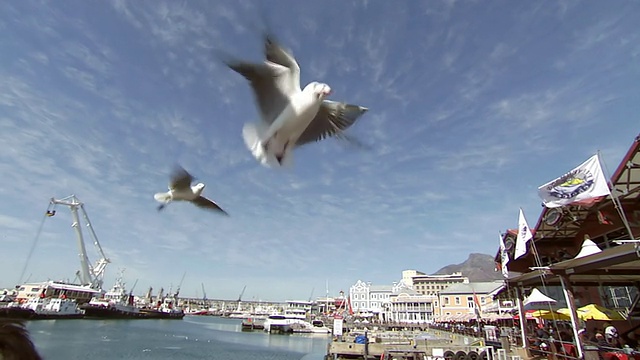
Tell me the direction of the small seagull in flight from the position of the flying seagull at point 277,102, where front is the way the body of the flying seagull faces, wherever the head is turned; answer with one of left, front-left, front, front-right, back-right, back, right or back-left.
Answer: back

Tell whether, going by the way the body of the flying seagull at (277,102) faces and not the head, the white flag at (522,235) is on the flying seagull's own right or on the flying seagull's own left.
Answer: on the flying seagull's own left

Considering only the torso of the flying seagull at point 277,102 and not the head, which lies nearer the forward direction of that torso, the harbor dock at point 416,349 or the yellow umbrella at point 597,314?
the yellow umbrella

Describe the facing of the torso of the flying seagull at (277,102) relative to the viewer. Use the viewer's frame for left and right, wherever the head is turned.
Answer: facing the viewer and to the right of the viewer

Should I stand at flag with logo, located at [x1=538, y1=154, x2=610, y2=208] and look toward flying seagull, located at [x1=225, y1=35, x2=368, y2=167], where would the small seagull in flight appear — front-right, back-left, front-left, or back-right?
front-right

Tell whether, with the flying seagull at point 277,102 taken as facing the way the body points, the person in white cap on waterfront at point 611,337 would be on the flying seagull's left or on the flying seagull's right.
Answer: on the flying seagull's left

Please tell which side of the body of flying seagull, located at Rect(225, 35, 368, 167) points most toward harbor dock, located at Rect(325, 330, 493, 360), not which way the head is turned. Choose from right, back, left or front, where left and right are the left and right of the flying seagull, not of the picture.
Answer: left

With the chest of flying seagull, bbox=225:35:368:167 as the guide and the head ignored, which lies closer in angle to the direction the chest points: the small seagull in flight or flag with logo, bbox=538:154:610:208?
the flag with logo
